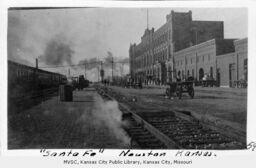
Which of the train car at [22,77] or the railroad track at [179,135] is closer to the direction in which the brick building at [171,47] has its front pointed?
the train car

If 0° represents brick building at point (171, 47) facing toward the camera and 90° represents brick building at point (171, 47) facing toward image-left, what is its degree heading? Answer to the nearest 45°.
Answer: approximately 45°

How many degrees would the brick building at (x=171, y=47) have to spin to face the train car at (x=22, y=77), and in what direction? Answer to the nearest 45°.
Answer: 0° — it already faces it
